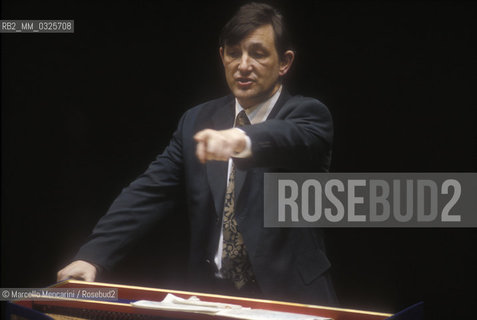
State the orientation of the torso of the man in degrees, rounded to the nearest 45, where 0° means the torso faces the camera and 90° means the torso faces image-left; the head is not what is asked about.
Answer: approximately 45°

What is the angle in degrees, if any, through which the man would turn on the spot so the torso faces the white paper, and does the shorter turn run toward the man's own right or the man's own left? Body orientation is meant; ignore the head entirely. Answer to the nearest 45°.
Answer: approximately 45° to the man's own left
